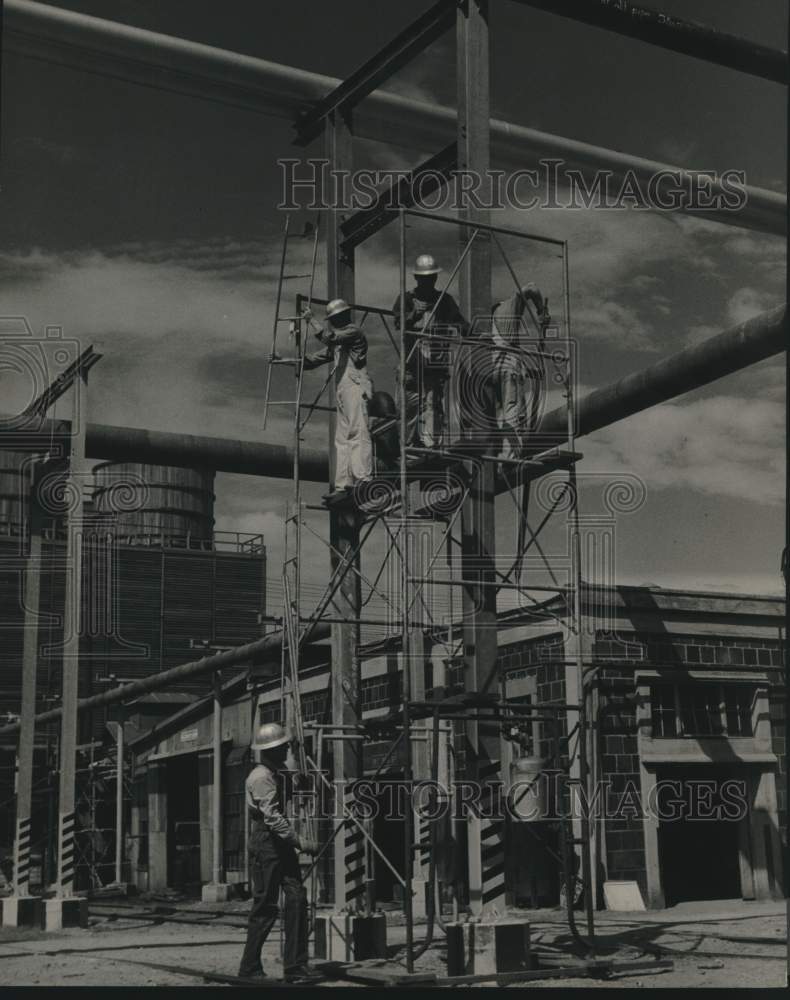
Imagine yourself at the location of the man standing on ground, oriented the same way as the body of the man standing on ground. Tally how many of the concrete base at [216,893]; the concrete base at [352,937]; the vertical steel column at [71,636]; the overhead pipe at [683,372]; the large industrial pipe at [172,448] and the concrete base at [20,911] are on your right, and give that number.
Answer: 0

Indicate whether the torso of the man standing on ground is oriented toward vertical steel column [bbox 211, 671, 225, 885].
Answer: no

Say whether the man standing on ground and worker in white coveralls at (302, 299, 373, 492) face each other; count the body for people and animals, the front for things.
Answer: no

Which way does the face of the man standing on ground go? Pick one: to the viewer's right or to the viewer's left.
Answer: to the viewer's right

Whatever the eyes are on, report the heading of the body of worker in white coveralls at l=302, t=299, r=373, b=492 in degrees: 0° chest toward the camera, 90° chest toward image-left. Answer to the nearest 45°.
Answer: approximately 90°

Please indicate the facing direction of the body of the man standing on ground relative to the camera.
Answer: to the viewer's right

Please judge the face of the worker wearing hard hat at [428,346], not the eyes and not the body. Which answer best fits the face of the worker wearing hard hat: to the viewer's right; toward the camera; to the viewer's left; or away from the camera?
toward the camera

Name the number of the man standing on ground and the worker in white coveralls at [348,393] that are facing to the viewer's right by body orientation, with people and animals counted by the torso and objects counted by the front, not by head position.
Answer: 1

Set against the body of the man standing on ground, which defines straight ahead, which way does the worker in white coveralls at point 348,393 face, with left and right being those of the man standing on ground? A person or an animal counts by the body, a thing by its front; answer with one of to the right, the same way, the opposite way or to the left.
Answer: the opposite way

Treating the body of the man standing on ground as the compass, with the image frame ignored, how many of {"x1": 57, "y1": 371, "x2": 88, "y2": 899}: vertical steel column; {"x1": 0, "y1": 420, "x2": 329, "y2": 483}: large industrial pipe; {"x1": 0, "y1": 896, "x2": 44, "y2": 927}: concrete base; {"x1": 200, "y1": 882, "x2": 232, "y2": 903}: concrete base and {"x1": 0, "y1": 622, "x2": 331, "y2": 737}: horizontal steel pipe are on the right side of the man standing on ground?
0

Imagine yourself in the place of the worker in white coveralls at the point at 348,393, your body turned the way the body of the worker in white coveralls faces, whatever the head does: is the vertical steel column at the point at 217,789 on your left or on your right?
on your right
